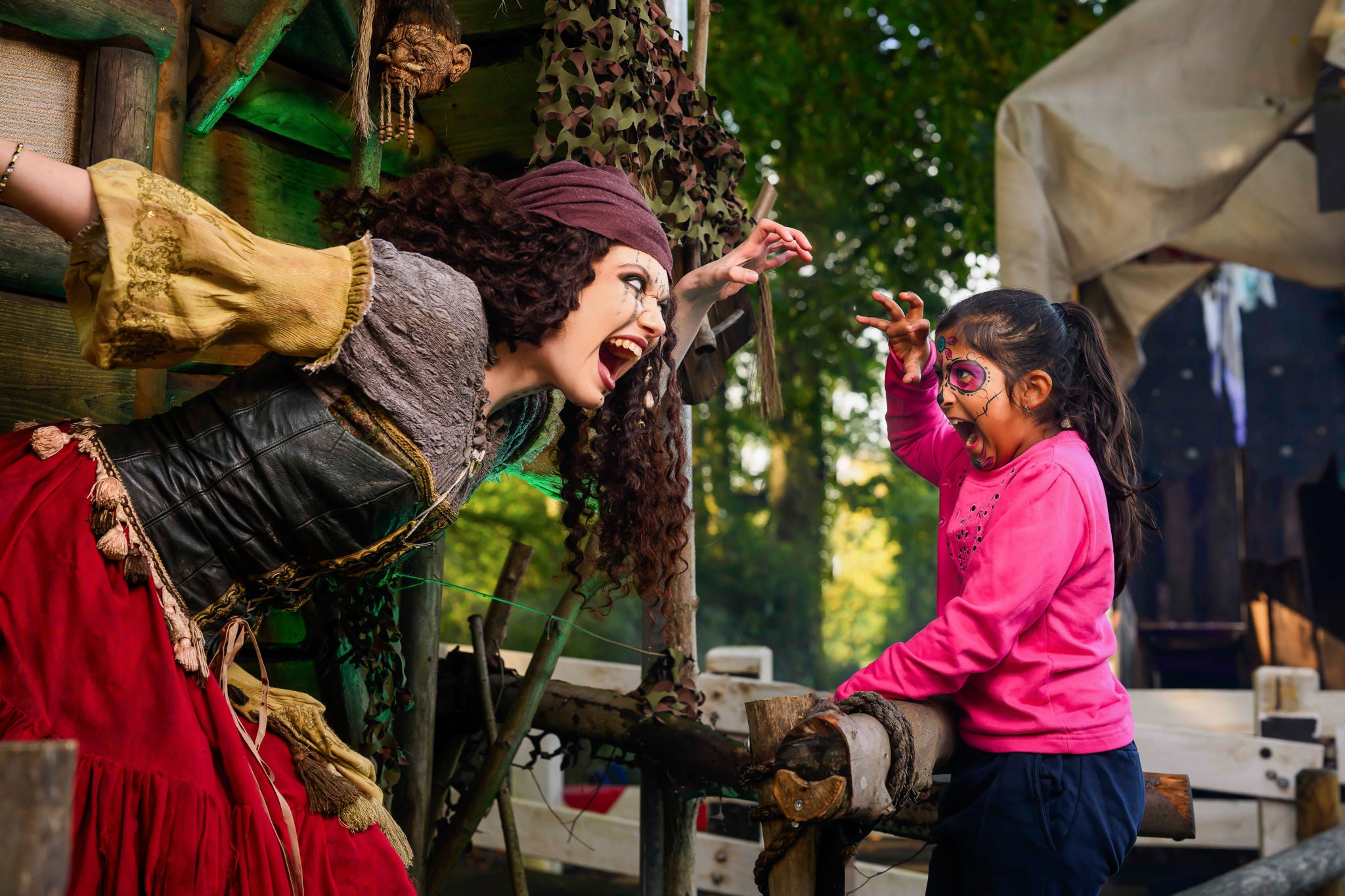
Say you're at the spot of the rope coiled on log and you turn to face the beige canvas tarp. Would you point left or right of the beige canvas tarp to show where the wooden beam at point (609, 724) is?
left

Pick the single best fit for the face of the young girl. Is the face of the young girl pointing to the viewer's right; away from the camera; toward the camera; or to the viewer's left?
to the viewer's left

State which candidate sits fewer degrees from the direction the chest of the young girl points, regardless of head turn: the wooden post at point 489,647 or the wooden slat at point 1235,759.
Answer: the wooden post

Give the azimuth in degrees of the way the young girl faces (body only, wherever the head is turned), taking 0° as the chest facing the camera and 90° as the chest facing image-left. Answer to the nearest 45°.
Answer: approximately 90°

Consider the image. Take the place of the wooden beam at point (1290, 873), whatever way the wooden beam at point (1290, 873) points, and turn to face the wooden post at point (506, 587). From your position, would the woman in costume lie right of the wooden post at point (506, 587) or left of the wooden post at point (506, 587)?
left

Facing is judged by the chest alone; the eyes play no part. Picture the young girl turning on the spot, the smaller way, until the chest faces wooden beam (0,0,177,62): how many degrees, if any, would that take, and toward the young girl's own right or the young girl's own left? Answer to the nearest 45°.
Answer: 0° — they already face it
